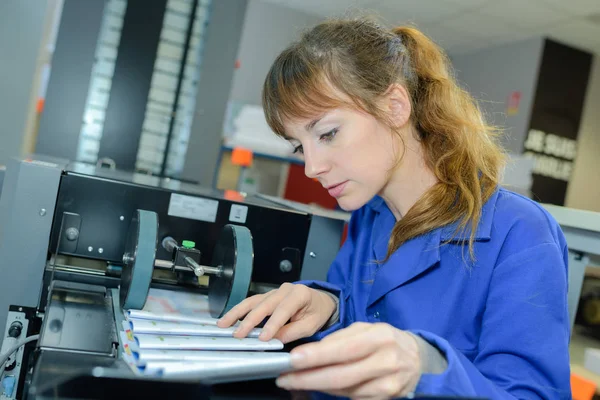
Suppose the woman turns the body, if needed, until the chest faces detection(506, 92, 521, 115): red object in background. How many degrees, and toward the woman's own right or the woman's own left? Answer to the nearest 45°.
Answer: approximately 135° to the woman's own right

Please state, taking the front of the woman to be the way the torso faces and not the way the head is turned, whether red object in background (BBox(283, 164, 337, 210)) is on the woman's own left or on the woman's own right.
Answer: on the woman's own right

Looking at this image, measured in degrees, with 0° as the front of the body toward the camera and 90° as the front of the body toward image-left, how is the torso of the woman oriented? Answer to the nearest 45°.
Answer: approximately 45°

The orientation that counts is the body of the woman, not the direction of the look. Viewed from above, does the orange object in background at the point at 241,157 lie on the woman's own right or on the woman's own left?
on the woman's own right
